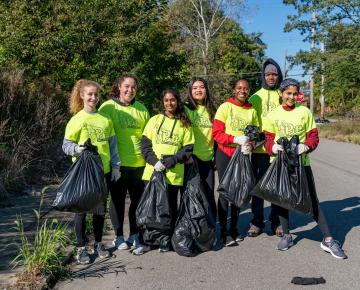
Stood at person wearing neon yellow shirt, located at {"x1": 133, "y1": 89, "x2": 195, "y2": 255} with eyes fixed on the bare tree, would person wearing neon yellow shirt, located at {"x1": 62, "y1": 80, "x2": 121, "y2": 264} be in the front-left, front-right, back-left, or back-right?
back-left

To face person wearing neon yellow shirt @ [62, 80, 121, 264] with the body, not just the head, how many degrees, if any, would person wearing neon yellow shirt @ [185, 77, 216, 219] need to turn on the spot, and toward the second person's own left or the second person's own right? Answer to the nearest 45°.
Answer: approximately 45° to the second person's own right

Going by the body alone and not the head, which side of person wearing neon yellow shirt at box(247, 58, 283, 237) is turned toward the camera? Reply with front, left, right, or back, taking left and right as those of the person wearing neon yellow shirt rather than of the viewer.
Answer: front

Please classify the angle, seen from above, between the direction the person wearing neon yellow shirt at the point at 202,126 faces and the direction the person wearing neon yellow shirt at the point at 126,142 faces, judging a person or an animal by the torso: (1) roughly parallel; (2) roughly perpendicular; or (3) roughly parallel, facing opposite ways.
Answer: roughly parallel

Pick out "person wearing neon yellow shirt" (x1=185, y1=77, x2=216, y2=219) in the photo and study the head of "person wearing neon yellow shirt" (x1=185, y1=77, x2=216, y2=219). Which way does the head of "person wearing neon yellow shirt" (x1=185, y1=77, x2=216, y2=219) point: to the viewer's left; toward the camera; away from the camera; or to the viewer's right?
toward the camera

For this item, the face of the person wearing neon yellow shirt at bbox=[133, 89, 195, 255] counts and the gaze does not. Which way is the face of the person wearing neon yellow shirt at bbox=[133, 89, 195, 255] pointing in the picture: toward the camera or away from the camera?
toward the camera

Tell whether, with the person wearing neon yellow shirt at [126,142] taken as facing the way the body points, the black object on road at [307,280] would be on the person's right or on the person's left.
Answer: on the person's left

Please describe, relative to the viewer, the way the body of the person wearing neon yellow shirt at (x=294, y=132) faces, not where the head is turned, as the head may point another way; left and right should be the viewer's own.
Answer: facing the viewer

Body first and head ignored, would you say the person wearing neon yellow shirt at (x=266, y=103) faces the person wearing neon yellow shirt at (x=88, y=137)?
no

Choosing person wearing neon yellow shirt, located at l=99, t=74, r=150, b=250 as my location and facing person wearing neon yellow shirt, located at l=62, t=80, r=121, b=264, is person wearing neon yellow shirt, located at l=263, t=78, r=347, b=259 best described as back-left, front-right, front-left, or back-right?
back-left

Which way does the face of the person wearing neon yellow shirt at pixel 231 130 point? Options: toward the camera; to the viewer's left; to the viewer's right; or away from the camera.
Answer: toward the camera

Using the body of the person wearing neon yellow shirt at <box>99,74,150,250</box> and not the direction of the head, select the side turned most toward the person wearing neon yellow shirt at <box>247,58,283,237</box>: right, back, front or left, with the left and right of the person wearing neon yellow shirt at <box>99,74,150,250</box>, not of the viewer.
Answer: left

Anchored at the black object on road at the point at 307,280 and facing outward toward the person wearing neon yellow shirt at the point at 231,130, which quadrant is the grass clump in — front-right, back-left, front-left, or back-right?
front-left

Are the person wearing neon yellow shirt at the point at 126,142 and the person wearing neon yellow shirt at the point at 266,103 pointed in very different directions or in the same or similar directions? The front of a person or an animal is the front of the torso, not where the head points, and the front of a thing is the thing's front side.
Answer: same or similar directions

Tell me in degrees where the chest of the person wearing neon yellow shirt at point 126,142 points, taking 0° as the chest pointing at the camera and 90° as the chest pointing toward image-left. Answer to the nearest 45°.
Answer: approximately 0°

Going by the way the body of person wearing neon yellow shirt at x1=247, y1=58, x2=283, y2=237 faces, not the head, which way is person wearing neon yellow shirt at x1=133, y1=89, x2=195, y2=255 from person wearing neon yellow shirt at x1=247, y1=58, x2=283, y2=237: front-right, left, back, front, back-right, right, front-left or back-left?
front-right
